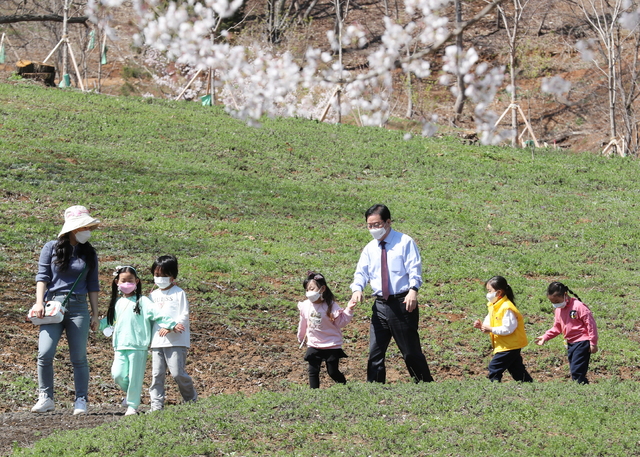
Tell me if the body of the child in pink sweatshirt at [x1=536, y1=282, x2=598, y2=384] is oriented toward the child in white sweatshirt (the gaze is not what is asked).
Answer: yes

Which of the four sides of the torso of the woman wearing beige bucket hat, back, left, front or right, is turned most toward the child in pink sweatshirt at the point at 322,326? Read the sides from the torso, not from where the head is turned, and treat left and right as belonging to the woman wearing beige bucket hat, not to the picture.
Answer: left

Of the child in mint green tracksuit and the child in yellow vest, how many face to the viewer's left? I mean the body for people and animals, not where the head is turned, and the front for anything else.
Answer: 1

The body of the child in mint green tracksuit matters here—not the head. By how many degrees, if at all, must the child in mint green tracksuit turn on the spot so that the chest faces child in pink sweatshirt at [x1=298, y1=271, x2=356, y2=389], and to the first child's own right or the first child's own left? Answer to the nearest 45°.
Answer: approximately 90° to the first child's own left

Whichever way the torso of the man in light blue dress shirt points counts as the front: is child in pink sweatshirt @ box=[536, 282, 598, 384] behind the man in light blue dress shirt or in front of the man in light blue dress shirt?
behind

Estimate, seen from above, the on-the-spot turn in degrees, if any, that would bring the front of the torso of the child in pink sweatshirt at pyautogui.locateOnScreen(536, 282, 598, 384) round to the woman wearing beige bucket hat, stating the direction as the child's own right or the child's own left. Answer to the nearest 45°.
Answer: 0° — they already face them

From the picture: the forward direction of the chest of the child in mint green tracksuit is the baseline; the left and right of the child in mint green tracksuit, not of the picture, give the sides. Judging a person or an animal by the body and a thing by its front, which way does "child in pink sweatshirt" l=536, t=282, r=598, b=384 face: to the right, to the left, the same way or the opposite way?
to the right

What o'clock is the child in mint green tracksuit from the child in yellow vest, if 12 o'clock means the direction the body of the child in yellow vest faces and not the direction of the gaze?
The child in mint green tracksuit is roughly at 11 o'clock from the child in yellow vest.
